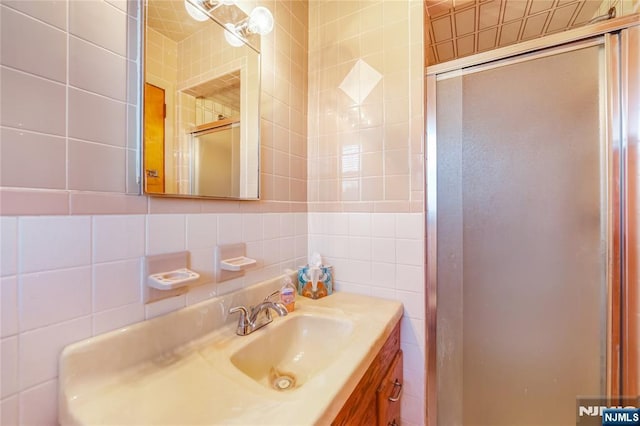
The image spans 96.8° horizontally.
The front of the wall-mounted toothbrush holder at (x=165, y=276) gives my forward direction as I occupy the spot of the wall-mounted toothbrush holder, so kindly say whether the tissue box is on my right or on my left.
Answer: on my left

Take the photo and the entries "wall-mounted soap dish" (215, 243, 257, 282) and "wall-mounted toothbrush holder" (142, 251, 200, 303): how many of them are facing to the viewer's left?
0

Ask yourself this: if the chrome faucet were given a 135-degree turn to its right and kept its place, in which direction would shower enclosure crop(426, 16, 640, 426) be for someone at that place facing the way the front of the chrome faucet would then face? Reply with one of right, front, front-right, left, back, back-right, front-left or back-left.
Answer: back

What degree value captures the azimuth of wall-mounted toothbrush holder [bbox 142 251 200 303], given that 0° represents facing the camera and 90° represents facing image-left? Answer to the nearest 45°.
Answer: approximately 315°
